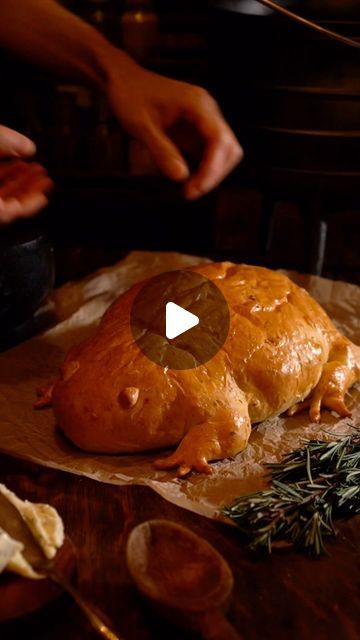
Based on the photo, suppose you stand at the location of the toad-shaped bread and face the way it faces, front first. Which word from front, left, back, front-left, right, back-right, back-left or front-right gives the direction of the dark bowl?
right

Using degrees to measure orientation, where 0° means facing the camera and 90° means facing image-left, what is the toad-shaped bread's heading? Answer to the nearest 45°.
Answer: approximately 45°

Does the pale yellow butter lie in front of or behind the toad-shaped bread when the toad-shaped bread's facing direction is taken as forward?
in front

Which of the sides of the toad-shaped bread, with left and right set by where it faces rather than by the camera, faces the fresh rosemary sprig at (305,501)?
left
